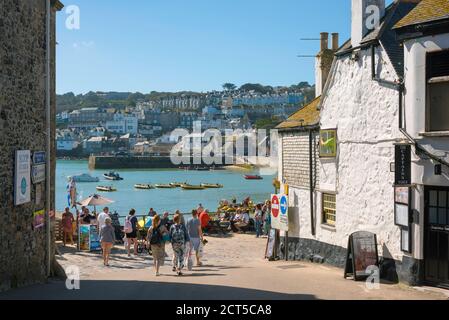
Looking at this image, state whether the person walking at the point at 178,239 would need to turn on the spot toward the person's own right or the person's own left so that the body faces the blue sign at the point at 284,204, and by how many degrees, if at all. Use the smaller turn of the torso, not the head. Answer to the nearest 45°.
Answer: approximately 45° to the person's own right

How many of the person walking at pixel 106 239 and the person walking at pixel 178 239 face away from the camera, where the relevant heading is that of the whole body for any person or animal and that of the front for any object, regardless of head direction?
2

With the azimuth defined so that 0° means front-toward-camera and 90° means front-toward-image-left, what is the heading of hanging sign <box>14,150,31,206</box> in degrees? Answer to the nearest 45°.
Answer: approximately 315°

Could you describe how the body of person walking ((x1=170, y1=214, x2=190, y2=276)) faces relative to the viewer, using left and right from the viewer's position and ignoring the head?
facing away from the viewer

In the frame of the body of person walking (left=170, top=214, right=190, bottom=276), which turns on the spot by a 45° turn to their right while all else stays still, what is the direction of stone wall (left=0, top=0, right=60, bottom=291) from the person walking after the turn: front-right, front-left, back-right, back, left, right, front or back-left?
back

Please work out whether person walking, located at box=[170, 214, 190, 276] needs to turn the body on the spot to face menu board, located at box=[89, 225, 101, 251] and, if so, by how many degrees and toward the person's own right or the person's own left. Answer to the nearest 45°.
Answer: approximately 45° to the person's own left

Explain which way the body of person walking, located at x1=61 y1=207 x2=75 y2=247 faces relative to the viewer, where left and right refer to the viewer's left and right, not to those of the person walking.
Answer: facing the viewer

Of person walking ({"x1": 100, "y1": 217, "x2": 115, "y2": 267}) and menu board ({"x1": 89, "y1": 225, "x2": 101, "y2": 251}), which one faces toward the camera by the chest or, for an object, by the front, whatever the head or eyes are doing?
the menu board
